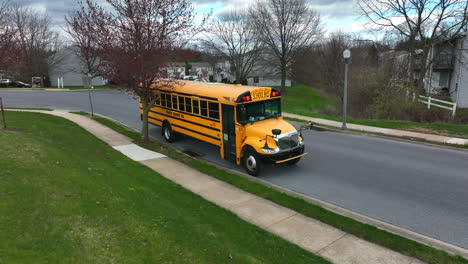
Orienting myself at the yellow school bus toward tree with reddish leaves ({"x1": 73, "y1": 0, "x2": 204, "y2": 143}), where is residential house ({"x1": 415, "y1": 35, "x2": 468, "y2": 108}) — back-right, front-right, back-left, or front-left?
back-right

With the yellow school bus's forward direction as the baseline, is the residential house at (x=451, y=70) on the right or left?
on its left

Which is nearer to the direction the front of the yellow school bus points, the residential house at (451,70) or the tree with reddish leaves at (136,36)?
the residential house

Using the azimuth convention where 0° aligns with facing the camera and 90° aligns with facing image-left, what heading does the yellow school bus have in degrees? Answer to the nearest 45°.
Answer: approximately 315°

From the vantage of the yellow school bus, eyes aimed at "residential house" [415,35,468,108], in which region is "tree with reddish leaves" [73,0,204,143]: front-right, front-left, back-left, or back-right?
back-left

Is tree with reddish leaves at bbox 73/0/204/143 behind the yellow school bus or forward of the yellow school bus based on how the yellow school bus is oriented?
behind
